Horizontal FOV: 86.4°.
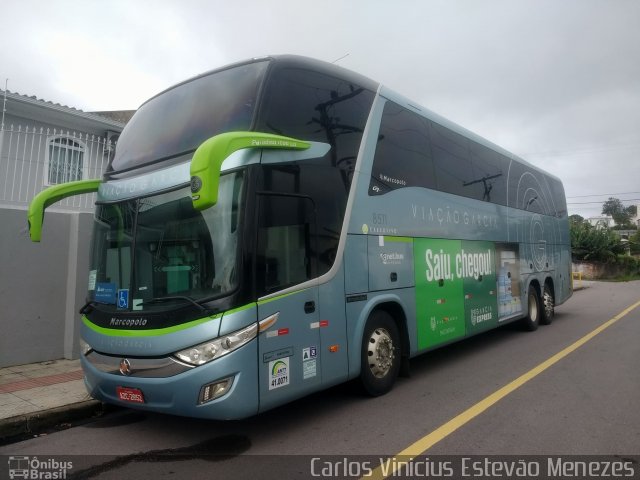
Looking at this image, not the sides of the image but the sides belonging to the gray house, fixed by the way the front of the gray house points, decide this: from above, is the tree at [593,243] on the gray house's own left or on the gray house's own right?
on the gray house's own left

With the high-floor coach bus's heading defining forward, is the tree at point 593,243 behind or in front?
behind

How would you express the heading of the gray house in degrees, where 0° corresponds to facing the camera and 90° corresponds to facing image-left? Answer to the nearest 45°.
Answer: approximately 315°

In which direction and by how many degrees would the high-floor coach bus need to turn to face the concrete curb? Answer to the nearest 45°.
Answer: approximately 45° to its right

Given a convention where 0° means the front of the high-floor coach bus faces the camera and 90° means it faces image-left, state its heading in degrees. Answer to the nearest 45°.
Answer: approximately 45°
